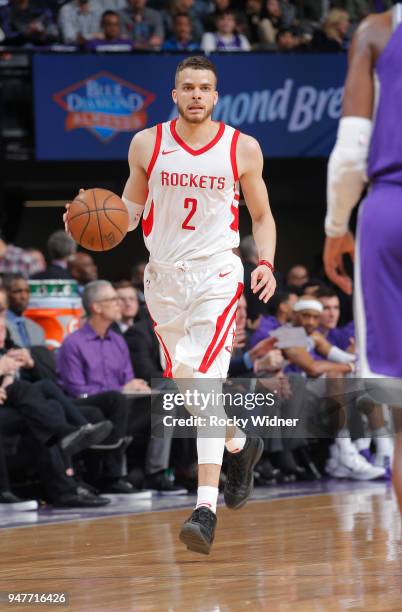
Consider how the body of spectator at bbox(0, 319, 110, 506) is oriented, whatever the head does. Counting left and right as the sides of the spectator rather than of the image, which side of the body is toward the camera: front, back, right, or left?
right

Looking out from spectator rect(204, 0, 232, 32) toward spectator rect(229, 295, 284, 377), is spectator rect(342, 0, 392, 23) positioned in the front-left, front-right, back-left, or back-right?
back-left

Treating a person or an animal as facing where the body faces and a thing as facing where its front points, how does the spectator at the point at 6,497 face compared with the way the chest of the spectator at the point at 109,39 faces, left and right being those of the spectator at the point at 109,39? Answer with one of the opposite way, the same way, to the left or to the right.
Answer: to the left

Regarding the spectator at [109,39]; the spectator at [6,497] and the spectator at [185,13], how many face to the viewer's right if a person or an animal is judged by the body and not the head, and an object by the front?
1

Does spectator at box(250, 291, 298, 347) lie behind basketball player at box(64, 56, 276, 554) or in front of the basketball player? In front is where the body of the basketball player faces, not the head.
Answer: behind

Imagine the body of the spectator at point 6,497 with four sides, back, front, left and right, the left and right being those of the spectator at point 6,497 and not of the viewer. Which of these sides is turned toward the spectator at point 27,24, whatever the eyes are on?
left

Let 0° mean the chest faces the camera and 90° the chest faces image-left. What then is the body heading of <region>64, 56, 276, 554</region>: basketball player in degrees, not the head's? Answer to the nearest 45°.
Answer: approximately 0°

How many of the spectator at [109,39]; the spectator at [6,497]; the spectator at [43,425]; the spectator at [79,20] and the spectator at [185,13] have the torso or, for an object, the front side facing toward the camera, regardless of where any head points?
3

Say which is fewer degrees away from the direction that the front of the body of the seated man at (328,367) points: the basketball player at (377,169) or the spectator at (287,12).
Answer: the basketball player

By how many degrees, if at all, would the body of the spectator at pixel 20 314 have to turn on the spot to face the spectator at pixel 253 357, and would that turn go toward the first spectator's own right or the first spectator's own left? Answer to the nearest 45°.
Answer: approximately 45° to the first spectator's own left

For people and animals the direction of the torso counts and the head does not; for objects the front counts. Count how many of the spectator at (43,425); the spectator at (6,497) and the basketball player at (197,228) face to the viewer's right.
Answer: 2
